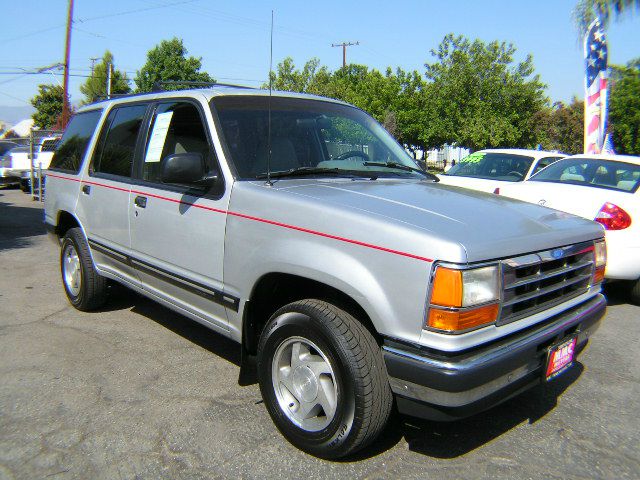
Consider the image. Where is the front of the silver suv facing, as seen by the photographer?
facing the viewer and to the right of the viewer

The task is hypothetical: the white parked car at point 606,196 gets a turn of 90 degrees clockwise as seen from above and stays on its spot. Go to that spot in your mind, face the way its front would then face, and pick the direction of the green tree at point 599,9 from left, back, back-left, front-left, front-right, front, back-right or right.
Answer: back-left

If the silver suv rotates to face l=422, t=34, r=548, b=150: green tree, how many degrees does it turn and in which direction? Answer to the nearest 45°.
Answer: approximately 135° to its left

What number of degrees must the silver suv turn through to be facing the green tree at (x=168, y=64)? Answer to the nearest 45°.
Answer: approximately 135° to its left

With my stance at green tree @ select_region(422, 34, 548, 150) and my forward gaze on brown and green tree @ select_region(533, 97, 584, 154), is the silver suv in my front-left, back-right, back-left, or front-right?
back-right

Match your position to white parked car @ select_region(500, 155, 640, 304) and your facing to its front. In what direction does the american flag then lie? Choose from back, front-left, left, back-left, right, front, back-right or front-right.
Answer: front-left

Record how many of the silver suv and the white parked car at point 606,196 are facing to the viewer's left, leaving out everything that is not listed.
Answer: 0

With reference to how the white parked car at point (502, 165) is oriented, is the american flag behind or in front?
behind

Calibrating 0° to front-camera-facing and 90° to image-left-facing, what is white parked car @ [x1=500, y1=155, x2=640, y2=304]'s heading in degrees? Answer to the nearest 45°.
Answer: approximately 225°

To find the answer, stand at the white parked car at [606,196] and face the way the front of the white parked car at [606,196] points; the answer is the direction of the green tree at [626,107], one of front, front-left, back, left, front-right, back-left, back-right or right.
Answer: front-left

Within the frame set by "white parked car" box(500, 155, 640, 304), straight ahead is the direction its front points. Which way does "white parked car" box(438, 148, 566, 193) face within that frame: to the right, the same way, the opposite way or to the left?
the opposite way
